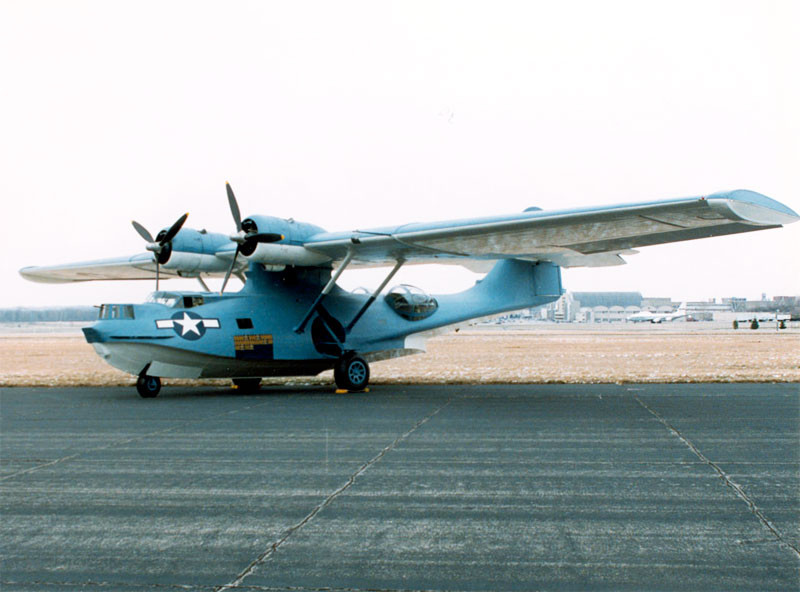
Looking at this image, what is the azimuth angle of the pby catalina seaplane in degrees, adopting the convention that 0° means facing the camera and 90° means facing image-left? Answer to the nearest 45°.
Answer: approximately 45°
